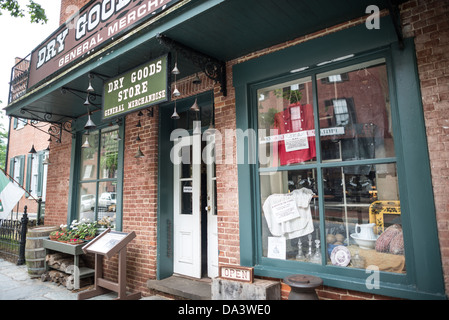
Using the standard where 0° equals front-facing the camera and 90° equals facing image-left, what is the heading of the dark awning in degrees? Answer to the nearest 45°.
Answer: approximately 45°

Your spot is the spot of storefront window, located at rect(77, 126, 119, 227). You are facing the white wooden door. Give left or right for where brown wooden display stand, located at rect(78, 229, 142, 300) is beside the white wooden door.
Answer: right

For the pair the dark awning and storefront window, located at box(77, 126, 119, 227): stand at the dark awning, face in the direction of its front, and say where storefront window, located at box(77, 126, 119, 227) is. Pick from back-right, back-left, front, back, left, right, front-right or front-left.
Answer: right

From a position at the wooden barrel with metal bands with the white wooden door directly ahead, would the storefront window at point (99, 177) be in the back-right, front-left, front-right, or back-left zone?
front-left

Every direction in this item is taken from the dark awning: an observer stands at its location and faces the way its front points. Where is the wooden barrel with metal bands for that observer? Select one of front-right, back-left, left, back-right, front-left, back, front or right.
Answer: right

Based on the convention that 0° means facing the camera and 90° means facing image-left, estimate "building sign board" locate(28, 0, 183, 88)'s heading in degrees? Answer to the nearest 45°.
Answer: approximately 45°
